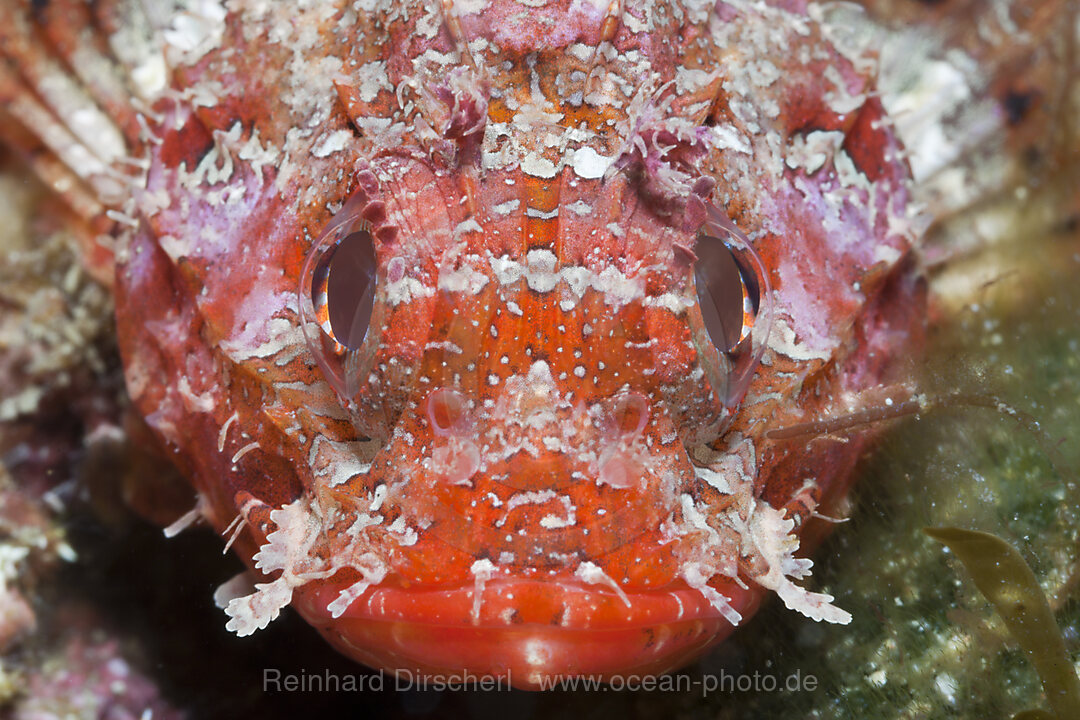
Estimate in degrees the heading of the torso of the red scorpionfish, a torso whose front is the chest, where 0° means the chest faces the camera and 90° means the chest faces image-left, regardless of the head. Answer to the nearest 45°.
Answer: approximately 0°

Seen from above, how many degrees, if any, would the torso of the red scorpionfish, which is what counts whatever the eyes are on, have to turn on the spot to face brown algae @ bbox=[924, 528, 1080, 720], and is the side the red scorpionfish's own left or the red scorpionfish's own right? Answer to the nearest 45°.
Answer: approximately 45° to the red scorpionfish's own left
